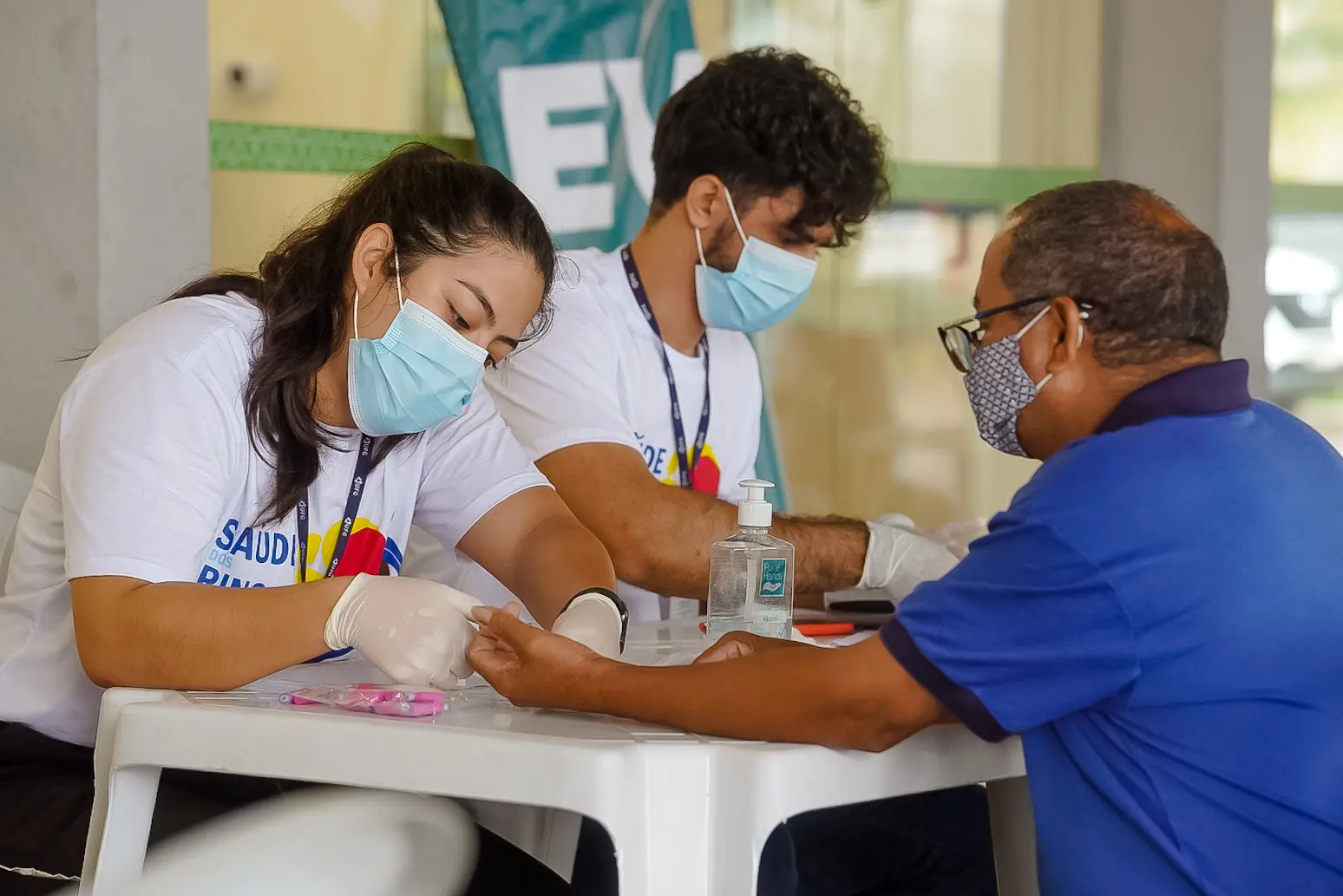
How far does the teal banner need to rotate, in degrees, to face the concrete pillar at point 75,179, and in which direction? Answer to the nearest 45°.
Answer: approximately 45° to its right

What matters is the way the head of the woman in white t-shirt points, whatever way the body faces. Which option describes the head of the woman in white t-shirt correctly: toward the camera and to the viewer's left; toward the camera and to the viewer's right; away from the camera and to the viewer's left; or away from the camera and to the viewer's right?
toward the camera and to the viewer's right

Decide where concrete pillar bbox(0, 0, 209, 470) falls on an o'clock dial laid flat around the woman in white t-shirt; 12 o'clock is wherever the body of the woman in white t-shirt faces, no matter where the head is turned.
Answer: The concrete pillar is roughly at 7 o'clock from the woman in white t-shirt.

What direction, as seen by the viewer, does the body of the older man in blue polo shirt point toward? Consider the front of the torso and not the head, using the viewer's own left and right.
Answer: facing away from the viewer and to the left of the viewer

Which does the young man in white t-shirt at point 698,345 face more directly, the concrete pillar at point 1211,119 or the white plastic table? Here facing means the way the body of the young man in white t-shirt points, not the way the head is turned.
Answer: the white plastic table

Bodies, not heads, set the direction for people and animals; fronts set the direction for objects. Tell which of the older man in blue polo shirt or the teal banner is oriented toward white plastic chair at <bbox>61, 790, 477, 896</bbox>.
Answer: the teal banner

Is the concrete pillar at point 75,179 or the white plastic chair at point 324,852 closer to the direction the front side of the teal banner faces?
the white plastic chair

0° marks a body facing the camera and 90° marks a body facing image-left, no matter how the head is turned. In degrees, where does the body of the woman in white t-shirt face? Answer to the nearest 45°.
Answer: approximately 315°
